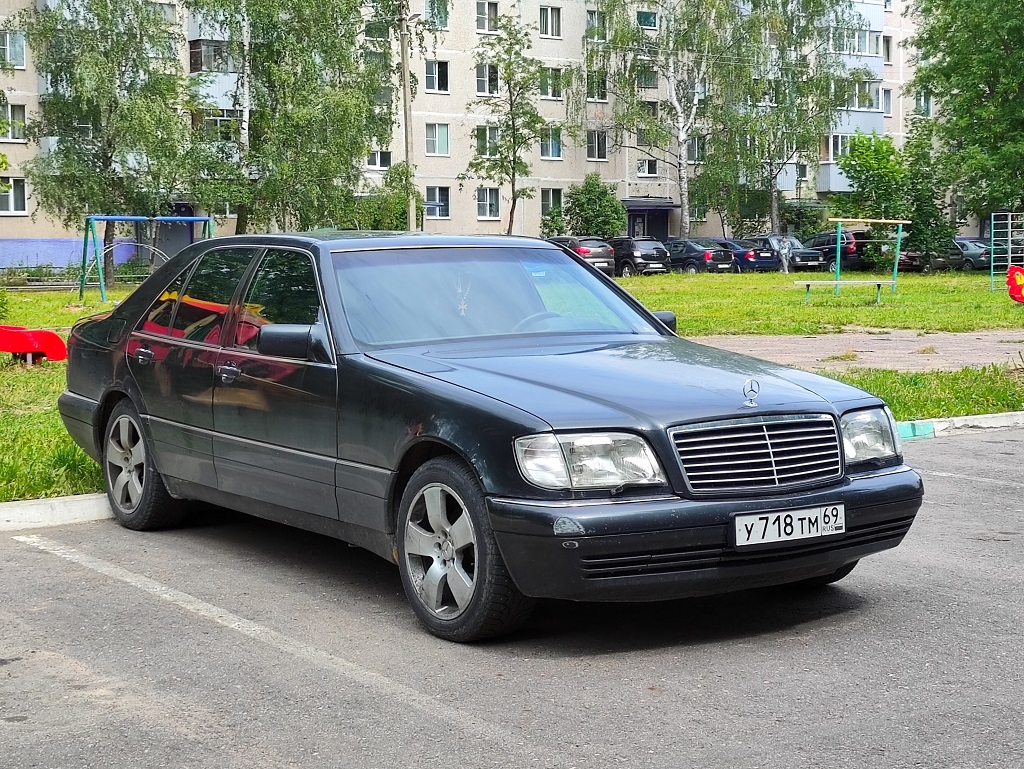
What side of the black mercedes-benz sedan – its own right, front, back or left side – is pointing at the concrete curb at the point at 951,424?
left

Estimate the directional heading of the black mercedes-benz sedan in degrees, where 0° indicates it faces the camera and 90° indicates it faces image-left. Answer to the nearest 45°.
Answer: approximately 315°

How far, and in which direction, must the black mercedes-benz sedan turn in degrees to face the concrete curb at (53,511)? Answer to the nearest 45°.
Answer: approximately 180°

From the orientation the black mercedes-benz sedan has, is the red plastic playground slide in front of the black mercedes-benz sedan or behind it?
behind
